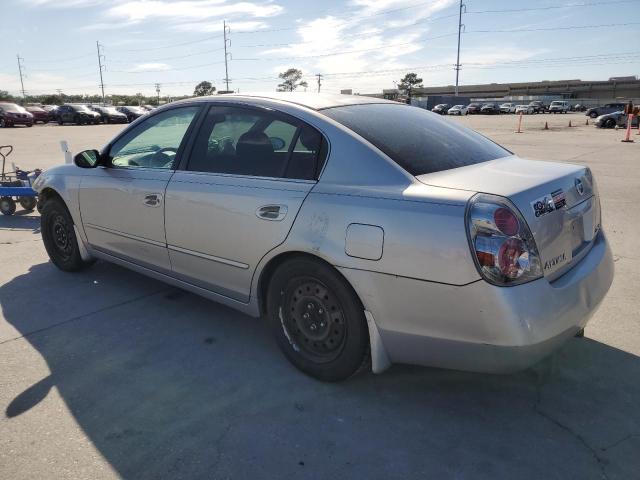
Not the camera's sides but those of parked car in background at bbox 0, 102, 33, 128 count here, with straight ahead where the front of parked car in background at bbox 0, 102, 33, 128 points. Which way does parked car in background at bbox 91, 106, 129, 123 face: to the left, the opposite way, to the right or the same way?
the same way

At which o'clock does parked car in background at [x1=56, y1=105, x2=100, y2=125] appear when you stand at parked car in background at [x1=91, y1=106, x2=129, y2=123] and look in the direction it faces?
parked car in background at [x1=56, y1=105, x2=100, y2=125] is roughly at 4 o'clock from parked car in background at [x1=91, y1=106, x2=129, y2=123].

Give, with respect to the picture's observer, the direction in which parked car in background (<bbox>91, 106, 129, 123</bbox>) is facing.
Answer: facing the viewer and to the right of the viewer

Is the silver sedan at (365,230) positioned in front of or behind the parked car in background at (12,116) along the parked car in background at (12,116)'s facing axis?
in front

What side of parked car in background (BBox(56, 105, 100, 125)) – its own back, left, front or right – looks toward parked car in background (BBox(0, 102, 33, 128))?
right

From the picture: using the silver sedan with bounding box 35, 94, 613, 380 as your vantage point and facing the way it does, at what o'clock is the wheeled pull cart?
The wheeled pull cart is roughly at 12 o'clock from the silver sedan.

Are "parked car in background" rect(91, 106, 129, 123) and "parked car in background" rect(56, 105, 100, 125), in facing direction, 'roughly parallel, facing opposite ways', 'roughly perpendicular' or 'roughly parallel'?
roughly parallel

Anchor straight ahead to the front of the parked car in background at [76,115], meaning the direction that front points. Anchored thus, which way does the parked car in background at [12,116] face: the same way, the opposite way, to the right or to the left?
the same way

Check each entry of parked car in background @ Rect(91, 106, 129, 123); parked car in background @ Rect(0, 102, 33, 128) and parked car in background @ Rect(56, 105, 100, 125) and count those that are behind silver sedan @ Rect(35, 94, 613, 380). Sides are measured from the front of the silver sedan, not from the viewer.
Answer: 0

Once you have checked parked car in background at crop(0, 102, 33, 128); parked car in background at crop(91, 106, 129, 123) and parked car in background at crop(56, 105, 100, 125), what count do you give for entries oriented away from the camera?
0

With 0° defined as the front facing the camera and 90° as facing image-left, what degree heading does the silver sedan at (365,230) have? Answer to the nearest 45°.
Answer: approximately 135°

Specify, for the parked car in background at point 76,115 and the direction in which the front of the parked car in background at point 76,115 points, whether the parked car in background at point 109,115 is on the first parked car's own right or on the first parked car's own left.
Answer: on the first parked car's own left

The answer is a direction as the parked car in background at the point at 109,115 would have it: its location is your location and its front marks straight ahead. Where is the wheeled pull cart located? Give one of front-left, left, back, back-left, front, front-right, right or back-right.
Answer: front-right
